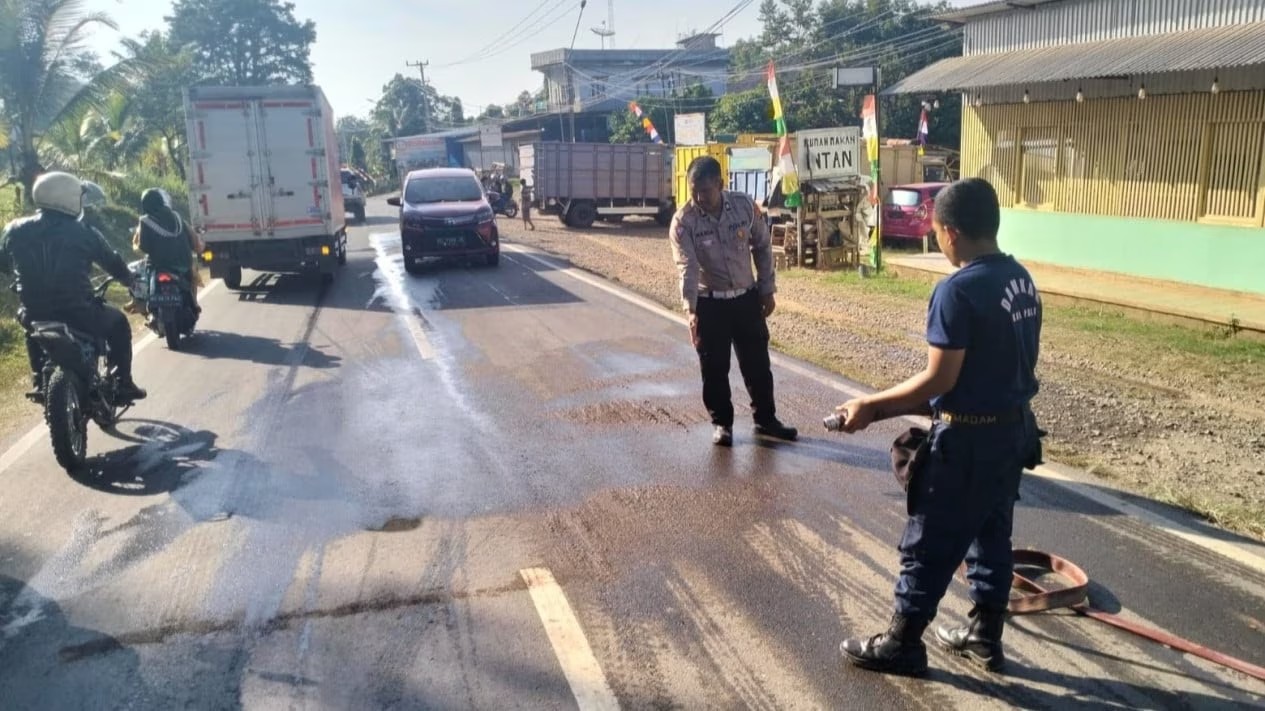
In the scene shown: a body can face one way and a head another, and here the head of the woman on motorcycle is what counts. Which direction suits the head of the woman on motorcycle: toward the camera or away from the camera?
away from the camera

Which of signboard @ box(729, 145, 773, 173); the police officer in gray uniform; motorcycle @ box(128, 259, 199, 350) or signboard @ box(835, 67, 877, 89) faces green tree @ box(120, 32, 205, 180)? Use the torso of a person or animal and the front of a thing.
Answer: the motorcycle

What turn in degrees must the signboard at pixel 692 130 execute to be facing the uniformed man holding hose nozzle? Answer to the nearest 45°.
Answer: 0° — it already faces them

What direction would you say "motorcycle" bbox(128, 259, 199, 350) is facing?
away from the camera

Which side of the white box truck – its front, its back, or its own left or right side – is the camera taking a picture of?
back

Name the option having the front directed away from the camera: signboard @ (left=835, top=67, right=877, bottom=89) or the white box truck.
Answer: the white box truck

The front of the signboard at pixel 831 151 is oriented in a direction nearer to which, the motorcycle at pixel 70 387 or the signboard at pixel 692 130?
the motorcycle

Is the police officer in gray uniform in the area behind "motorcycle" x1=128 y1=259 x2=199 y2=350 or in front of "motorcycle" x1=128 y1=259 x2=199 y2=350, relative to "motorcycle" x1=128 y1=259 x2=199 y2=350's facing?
behind

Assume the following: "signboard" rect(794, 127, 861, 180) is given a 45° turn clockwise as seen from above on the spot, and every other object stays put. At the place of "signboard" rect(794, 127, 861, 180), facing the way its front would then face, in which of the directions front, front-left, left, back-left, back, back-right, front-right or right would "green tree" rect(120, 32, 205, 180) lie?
right

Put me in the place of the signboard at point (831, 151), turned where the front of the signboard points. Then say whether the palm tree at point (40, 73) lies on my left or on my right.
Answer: on my right

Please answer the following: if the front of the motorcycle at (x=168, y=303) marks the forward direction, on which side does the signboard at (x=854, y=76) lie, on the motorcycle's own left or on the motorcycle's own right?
on the motorcycle's own right

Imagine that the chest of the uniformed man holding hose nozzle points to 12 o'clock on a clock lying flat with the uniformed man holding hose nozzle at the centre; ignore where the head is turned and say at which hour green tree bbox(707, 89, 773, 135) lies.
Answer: The green tree is roughly at 1 o'clock from the uniformed man holding hose nozzle.
